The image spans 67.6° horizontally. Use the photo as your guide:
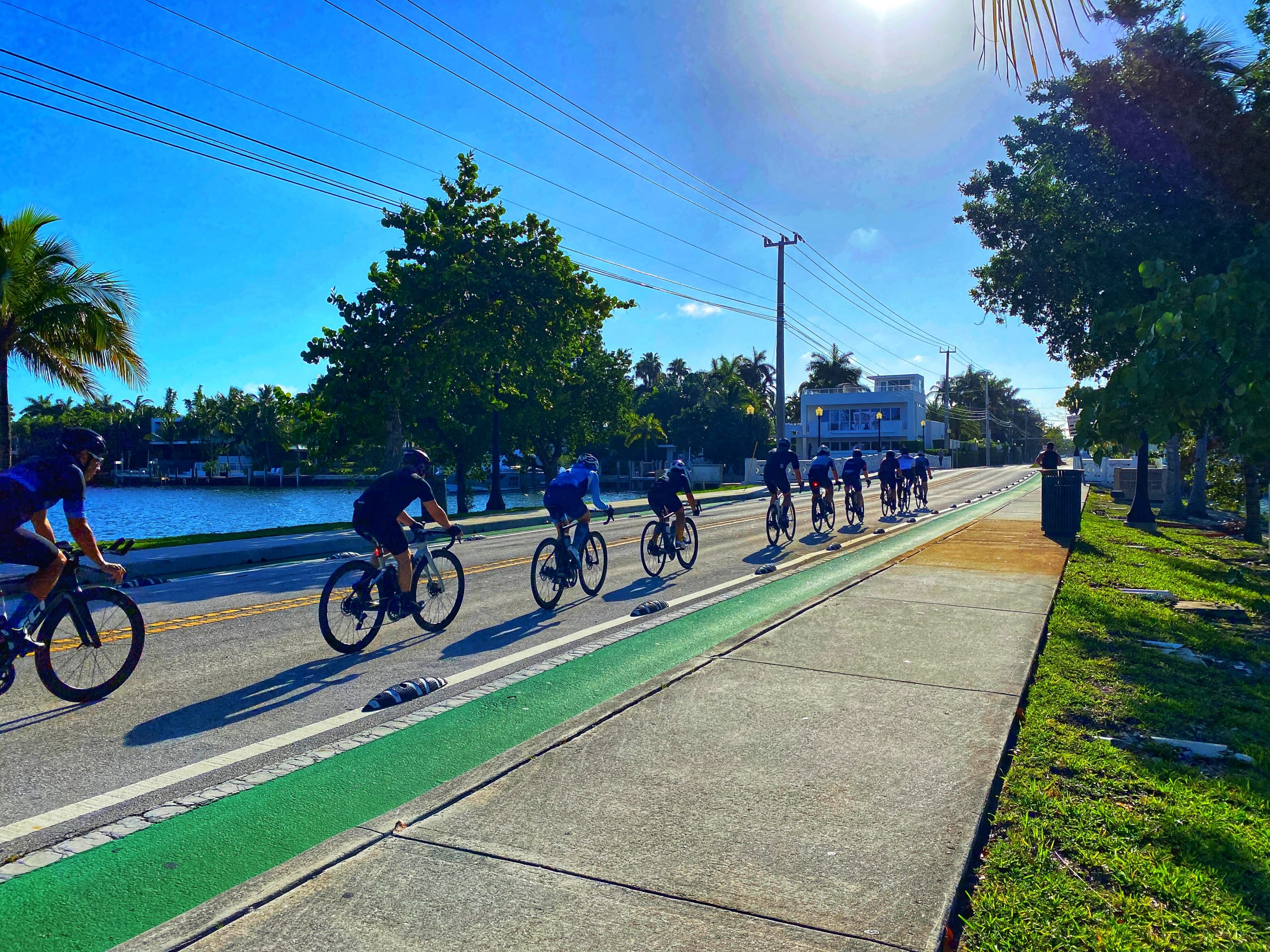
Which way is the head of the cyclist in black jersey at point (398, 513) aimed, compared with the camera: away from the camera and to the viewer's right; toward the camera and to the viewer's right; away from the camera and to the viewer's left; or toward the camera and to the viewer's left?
away from the camera and to the viewer's right

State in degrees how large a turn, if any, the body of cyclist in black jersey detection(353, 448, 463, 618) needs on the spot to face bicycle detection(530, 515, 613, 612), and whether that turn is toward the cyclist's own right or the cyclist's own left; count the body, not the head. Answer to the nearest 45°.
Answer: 0° — they already face it

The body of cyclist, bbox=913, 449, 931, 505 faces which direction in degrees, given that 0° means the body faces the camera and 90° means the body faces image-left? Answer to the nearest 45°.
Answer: approximately 180°

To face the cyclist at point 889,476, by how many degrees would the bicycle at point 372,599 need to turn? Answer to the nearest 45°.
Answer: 0° — it already faces them

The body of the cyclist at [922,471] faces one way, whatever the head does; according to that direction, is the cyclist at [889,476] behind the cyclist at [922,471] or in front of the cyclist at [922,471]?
behind

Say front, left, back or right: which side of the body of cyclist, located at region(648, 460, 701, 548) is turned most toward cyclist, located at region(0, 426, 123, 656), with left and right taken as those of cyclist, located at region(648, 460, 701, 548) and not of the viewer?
back

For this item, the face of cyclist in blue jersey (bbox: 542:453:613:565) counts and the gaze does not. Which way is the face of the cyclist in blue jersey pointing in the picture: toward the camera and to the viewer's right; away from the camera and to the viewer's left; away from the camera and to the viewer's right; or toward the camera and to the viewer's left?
away from the camera and to the viewer's right

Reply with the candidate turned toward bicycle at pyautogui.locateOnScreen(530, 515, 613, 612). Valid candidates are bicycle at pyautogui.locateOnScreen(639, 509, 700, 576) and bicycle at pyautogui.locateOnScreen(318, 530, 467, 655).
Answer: bicycle at pyautogui.locateOnScreen(318, 530, 467, 655)

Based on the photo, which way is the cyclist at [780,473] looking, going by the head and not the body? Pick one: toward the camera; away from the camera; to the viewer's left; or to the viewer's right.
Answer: away from the camera

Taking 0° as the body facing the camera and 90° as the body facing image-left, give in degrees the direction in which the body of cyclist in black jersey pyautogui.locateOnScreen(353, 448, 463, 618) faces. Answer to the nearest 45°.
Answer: approximately 225°

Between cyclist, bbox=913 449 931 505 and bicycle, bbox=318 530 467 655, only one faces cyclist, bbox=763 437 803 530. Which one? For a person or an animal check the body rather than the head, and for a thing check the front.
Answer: the bicycle

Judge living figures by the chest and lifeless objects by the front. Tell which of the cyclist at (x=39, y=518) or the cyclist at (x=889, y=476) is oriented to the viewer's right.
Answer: the cyclist at (x=39, y=518)

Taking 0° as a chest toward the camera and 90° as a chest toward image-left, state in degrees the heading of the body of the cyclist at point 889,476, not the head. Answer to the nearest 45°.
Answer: approximately 180°

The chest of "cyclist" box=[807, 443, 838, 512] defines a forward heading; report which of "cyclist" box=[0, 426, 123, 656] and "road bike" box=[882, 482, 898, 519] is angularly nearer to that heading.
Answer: the road bike

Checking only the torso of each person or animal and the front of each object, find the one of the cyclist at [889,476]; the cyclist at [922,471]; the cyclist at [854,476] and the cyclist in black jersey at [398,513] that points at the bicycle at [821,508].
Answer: the cyclist in black jersey

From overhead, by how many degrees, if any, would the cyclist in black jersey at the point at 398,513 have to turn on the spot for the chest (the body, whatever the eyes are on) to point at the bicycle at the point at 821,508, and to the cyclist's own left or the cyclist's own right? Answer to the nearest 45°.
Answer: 0° — they already face it

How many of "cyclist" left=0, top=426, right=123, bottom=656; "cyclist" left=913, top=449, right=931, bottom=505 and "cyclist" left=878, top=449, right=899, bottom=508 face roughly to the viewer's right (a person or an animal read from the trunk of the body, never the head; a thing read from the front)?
1

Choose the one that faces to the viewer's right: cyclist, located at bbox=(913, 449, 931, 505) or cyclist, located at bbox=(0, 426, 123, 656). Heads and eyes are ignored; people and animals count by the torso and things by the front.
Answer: cyclist, located at bbox=(0, 426, 123, 656)
